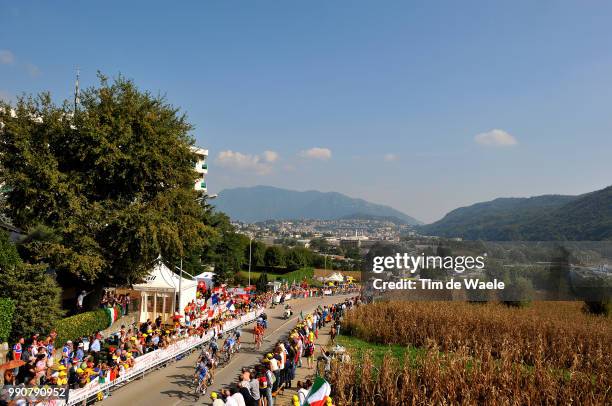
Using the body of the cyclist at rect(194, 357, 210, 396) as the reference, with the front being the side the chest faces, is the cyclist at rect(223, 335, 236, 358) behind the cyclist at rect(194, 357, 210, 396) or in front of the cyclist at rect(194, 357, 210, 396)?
behind

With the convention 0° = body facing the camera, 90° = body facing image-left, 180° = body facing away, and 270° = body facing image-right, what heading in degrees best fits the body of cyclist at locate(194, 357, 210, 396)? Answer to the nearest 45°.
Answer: approximately 45°

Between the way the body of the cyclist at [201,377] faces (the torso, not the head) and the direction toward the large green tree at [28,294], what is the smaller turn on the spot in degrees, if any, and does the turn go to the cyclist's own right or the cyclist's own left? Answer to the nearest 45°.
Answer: approximately 90° to the cyclist's own right

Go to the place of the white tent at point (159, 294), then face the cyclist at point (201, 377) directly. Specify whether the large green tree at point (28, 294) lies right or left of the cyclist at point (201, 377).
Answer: right

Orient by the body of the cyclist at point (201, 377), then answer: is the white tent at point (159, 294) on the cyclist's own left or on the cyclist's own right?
on the cyclist's own right

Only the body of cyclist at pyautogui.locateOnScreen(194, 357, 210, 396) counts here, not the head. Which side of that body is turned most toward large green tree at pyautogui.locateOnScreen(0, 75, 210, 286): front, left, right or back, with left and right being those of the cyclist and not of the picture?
right

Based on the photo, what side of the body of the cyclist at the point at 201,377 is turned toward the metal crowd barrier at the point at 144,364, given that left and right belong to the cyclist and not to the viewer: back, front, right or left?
right
